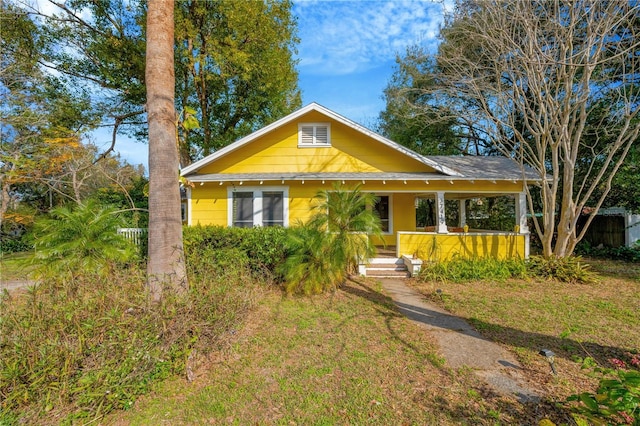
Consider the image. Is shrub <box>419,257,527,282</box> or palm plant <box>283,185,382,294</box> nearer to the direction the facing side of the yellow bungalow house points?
the palm plant

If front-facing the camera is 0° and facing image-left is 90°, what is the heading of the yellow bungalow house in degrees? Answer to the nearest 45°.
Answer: approximately 0°

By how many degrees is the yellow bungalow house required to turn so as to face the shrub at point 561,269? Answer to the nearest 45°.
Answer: approximately 90° to its left

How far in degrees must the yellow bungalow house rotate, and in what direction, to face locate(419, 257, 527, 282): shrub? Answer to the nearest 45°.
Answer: approximately 90° to its left

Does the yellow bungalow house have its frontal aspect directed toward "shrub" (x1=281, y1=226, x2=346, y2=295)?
yes
